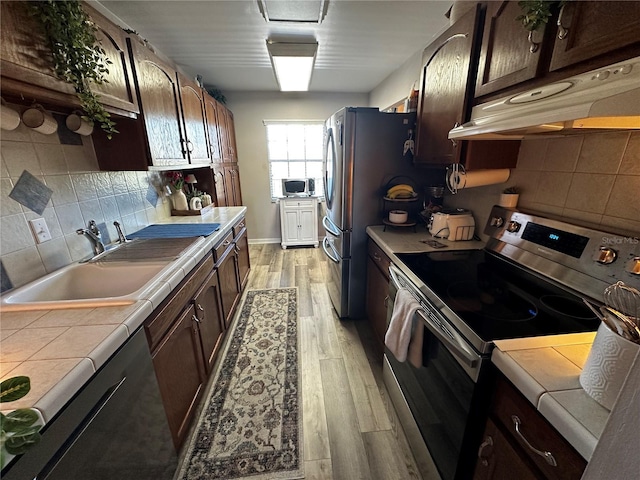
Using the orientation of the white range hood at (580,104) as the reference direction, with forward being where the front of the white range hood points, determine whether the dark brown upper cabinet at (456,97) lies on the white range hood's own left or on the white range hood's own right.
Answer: on the white range hood's own right

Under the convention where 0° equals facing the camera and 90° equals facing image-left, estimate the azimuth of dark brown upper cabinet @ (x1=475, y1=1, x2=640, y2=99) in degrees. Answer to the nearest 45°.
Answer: approximately 45°

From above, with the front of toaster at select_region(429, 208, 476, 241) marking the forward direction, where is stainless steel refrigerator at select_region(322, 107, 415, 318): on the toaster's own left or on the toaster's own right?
on the toaster's own right

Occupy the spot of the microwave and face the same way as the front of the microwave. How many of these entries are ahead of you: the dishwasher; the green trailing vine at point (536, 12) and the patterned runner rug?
3

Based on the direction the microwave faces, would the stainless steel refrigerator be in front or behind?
in front

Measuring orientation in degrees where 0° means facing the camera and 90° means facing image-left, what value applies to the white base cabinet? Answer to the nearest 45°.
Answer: approximately 0°

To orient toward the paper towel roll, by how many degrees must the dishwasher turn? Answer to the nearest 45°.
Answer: approximately 45° to its left

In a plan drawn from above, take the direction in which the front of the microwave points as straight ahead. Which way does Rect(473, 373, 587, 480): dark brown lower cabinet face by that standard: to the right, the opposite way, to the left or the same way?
to the right

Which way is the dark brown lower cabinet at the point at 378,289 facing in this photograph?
to the viewer's left

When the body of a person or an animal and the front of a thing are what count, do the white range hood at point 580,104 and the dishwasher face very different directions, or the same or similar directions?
very different directions

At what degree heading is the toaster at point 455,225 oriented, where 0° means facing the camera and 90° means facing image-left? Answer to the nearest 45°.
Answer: approximately 45°

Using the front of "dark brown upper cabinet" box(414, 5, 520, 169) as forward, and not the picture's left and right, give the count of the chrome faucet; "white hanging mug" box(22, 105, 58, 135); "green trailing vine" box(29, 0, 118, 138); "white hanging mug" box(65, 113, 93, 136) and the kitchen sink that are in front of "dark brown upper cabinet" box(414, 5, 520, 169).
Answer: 5

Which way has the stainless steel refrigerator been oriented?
to the viewer's left
